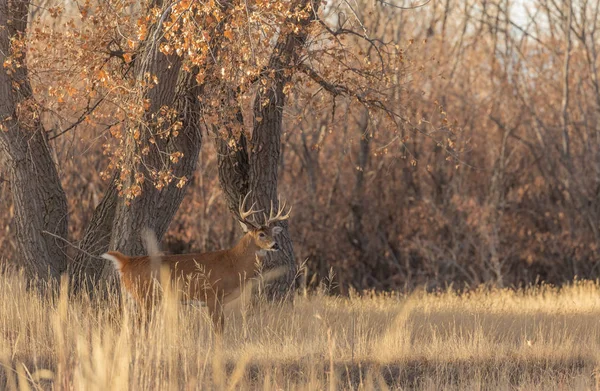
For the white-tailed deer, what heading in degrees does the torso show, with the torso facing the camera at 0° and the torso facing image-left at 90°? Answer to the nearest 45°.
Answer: approximately 270°
